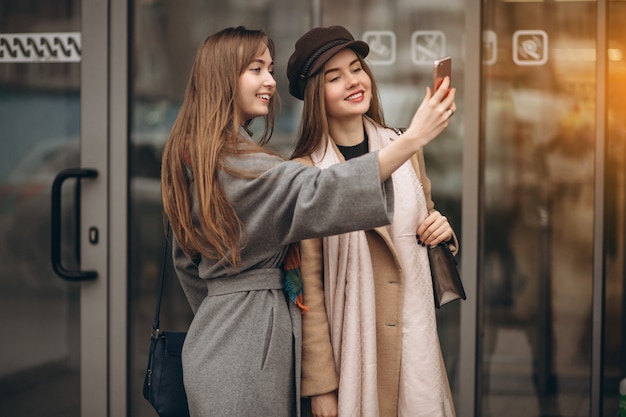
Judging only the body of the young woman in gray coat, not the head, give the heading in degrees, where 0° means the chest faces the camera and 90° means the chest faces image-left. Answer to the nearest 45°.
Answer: approximately 225°

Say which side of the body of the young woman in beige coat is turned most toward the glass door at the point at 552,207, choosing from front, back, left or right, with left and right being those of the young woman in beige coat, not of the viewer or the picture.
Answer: left

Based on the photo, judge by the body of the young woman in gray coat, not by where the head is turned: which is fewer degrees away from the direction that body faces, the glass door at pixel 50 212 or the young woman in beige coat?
the young woman in beige coat

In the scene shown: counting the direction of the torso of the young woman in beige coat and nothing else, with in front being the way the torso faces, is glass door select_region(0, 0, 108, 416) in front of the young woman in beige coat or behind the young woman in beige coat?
behind

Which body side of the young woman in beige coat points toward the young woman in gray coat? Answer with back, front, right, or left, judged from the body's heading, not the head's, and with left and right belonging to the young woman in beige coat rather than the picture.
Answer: right

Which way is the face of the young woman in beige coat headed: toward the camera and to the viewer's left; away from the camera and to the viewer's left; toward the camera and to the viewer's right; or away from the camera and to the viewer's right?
toward the camera and to the viewer's right

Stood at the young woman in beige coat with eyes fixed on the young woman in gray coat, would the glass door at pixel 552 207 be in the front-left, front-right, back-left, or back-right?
back-right

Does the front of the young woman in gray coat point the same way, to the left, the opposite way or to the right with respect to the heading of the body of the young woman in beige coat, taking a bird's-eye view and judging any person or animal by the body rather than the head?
to the left

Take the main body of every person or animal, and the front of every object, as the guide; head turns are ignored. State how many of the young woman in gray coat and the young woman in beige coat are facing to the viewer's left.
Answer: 0

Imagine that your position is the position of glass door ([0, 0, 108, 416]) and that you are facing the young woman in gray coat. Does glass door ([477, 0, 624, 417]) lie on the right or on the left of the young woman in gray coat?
left

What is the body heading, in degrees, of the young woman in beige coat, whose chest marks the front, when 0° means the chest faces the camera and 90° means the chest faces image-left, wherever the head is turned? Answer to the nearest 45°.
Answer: approximately 315°
